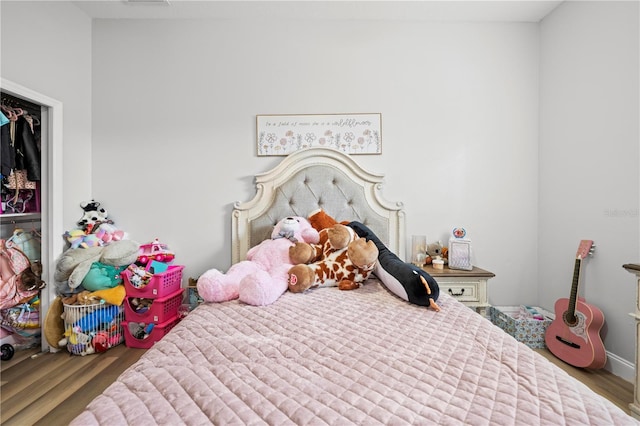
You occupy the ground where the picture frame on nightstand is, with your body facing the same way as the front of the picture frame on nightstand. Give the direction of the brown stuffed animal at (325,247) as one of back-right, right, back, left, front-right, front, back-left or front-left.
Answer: front-right

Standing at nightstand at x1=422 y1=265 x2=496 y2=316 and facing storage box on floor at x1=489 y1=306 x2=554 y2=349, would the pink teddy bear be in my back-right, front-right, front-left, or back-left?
back-right

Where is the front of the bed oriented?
toward the camera

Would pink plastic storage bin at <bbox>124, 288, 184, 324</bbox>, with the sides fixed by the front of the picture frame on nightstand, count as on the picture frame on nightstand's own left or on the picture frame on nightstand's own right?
on the picture frame on nightstand's own right

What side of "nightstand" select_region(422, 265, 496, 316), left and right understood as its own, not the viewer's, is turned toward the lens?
front

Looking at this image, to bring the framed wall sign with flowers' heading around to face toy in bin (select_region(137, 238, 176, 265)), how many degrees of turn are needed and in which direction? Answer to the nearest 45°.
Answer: approximately 90° to its right

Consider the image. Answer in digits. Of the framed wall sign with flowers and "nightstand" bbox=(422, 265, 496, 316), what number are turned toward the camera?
2

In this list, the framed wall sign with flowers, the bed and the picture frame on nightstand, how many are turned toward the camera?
3

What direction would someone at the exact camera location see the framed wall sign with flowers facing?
facing the viewer

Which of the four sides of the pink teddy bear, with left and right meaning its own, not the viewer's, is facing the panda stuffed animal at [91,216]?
right

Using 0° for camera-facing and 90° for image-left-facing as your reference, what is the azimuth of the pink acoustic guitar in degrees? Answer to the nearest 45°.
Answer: approximately 45°

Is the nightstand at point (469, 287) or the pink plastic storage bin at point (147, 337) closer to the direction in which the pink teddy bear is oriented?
the pink plastic storage bin

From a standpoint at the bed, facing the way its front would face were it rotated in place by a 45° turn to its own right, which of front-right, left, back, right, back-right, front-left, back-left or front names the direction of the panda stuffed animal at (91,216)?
right
